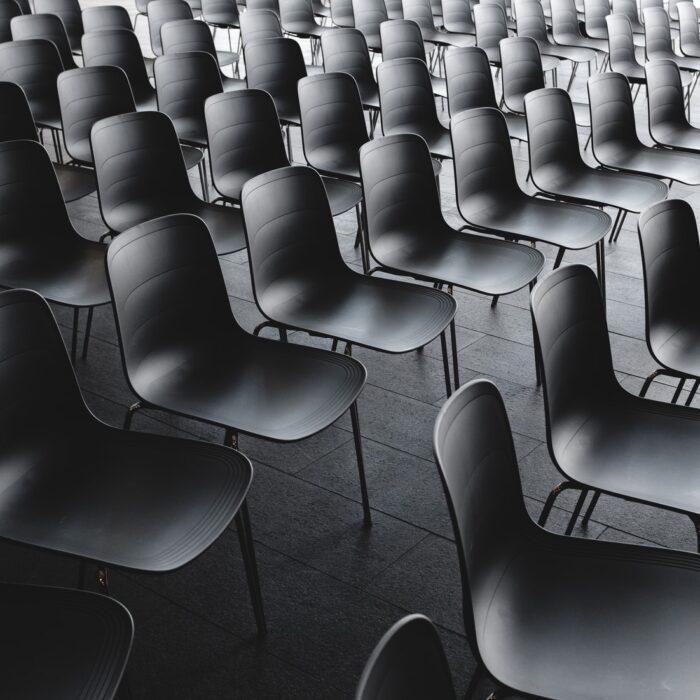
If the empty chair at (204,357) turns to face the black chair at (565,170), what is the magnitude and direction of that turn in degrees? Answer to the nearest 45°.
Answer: approximately 90° to its left

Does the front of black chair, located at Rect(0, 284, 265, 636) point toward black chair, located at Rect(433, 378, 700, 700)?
yes

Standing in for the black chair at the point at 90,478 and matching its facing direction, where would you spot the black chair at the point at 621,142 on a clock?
the black chair at the point at 621,142 is roughly at 9 o'clock from the black chair at the point at 90,478.

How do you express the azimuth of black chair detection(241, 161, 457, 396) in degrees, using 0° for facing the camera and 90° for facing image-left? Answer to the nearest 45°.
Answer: approximately 315°

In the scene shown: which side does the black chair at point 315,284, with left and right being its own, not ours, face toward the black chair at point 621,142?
left

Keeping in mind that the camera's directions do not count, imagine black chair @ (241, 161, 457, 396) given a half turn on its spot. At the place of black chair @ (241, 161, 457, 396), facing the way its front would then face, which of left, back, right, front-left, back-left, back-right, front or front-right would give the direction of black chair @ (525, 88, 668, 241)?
right

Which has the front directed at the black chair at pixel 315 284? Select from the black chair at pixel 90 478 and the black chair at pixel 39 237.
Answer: the black chair at pixel 39 237

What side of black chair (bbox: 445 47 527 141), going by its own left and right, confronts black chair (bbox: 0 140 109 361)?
right

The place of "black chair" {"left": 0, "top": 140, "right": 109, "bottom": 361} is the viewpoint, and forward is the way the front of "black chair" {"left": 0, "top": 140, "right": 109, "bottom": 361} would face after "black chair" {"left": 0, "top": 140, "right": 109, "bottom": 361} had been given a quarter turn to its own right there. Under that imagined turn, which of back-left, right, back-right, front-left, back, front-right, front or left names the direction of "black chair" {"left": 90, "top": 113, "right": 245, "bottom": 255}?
back

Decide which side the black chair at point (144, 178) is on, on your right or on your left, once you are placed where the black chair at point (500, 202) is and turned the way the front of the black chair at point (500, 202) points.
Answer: on your right
